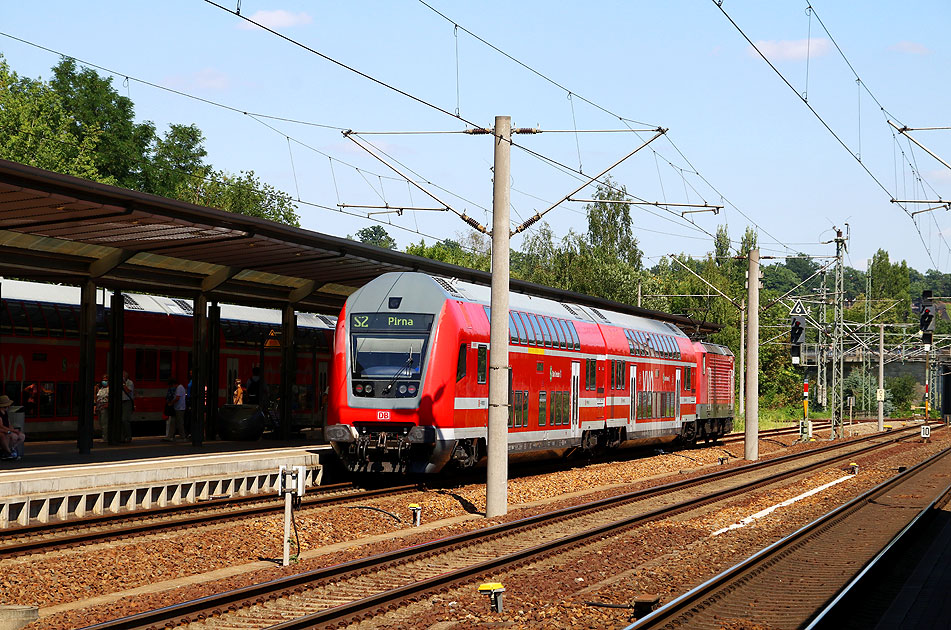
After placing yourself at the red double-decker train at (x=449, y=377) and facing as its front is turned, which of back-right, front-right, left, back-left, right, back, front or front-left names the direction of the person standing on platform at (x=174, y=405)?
right

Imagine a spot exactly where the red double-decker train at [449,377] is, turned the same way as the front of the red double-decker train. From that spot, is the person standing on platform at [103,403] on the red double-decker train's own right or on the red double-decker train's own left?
on the red double-decker train's own right

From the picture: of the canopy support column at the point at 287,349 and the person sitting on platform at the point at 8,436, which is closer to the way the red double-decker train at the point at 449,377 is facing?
the person sitting on platform

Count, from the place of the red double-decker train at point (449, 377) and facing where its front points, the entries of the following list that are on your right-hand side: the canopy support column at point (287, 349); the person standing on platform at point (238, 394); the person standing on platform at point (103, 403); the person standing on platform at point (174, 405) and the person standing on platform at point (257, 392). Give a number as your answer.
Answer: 5

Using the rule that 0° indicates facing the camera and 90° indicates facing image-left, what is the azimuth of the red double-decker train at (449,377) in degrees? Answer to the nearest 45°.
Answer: approximately 45°

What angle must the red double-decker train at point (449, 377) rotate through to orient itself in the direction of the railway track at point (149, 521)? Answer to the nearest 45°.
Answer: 0° — it already faces it

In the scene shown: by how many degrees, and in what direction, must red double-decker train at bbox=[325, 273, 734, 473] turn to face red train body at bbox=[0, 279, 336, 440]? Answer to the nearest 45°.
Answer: approximately 90° to its right

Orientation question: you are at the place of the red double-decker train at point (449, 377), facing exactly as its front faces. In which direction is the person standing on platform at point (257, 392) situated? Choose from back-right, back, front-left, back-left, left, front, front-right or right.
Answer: right

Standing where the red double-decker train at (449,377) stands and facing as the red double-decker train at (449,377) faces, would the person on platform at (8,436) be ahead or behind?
ahead

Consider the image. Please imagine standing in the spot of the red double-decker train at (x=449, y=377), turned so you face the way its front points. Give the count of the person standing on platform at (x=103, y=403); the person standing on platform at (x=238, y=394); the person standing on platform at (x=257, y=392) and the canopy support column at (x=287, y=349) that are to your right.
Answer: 4
